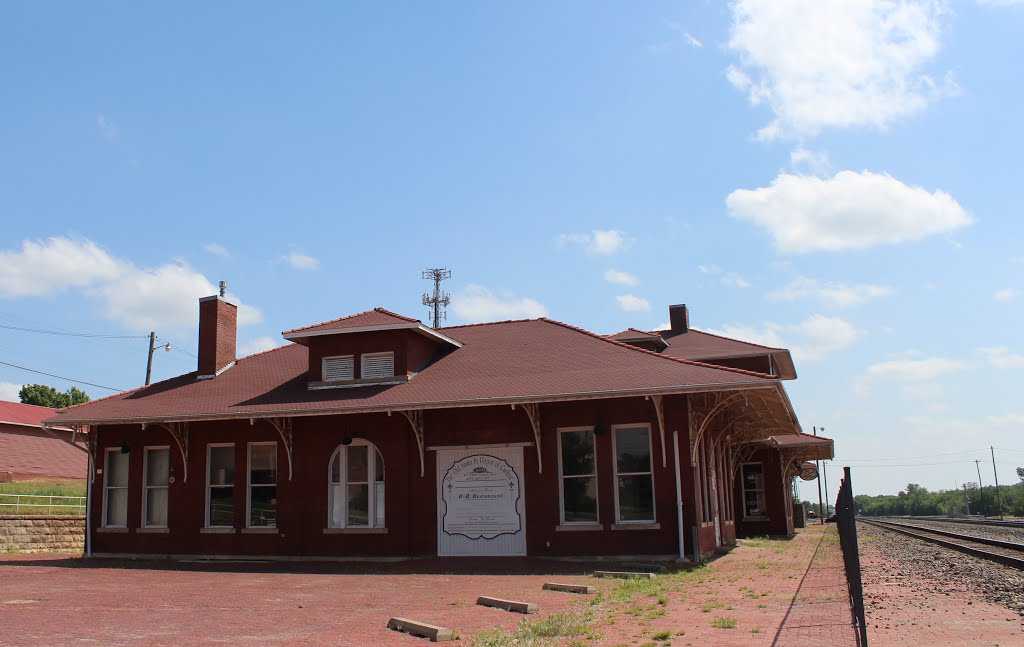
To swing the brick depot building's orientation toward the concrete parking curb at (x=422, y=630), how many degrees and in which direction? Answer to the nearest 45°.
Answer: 0° — it already faces it

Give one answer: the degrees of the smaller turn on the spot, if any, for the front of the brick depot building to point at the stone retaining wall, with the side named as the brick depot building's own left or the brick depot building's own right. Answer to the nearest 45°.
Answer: approximately 135° to the brick depot building's own right

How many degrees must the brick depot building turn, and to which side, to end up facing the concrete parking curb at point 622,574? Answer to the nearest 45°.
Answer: approximately 45° to its left

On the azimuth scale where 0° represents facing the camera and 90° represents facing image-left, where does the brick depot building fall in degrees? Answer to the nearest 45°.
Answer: approximately 0°

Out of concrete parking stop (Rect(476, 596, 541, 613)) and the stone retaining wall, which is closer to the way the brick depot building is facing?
the concrete parking stop

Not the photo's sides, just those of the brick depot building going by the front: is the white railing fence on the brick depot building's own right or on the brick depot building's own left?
on the brick depot building's own right

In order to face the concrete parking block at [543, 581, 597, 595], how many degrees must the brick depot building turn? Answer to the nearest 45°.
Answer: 0° — it already faces it

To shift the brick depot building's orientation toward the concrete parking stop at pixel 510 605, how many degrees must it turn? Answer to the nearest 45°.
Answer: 0° — it already faces it
